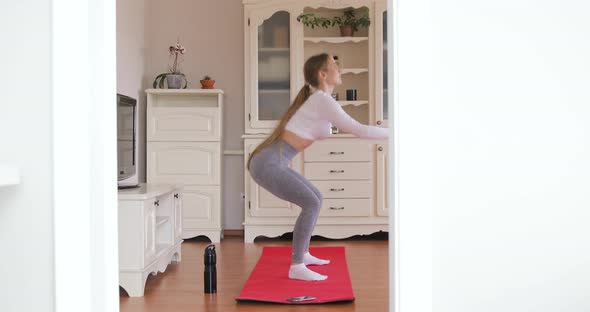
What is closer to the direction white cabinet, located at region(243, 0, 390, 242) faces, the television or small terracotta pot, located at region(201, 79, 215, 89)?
the television

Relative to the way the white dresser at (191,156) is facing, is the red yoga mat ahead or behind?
ahead

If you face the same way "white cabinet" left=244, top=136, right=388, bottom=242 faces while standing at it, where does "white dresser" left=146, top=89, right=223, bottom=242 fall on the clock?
The white dresser is roughly at 3 o'clock from the white cabinet.

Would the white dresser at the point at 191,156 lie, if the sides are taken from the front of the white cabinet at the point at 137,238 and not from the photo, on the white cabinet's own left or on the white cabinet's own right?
on the white cabinet's own left

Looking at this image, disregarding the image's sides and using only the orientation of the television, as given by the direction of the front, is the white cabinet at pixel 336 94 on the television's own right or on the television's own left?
on the television's own left

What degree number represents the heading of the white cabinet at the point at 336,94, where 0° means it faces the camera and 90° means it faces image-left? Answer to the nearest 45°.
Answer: approximately 0°

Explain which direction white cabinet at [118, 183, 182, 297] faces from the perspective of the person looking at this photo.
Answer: facing the viewer and to the right of the viewer

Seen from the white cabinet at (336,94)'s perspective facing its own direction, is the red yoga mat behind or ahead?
ahead

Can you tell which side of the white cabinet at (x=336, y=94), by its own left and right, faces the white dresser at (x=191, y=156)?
right

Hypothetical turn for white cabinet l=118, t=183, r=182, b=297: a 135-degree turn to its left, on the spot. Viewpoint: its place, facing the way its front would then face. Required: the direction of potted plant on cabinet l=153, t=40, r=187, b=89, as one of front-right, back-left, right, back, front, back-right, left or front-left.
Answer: front
